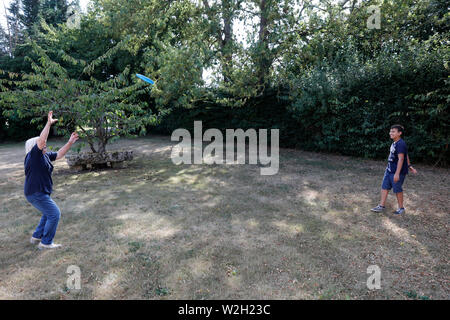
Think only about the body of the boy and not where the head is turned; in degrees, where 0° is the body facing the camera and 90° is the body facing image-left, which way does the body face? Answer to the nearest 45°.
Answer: approximately 90°

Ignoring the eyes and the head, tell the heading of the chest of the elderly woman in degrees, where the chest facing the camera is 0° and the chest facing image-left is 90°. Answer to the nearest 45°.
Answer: approximately 270°

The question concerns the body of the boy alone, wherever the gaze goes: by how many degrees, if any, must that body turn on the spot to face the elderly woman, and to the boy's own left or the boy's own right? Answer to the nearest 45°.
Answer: approximately 45° to the boy's own left

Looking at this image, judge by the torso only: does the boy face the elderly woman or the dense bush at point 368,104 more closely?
the elderly woman

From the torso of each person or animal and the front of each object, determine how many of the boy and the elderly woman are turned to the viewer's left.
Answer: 1

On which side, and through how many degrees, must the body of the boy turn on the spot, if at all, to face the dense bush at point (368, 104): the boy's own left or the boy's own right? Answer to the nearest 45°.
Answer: approximately 90° to the boy's own right
